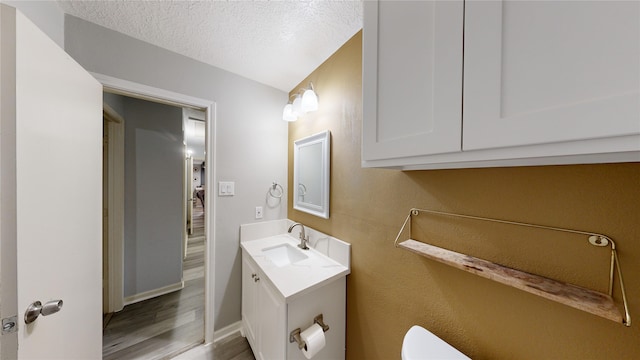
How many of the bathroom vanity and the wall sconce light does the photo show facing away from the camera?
0

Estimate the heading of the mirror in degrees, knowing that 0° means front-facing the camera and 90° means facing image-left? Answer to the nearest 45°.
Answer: approximately 45°

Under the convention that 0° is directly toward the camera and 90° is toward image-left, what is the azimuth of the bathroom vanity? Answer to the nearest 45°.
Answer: approximately 45°

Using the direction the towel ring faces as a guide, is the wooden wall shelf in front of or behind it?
in front

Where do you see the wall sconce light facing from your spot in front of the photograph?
facing the viewer and to the left of the viewer
